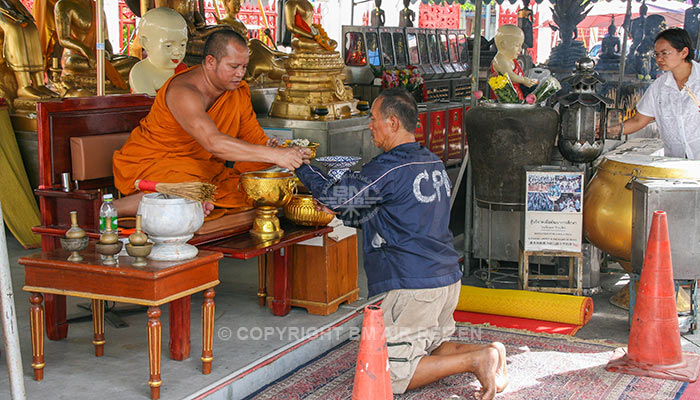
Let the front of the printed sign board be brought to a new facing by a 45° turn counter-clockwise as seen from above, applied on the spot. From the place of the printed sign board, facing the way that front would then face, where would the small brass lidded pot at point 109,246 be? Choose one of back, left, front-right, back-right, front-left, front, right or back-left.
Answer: right

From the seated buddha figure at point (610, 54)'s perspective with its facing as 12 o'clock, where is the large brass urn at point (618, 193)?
The large brass urn is roughly at 12 o'clock from the seated buddha figure.

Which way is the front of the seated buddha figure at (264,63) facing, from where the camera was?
facing the viewer and to the right of the viewer

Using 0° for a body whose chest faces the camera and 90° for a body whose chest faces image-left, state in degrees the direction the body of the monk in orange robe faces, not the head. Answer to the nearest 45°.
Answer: approximately 315°

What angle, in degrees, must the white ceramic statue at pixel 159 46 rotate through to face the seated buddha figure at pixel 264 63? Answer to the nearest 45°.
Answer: approximately 135° to its left

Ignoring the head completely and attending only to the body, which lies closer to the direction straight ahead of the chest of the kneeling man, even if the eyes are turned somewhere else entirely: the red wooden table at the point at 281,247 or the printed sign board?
the red wooden table

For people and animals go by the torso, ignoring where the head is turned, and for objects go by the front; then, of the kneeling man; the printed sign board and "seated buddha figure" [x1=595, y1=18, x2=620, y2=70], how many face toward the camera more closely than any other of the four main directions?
2

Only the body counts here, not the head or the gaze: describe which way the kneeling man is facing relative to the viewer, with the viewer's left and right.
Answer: facing away from the viewer and to the left of the viewer

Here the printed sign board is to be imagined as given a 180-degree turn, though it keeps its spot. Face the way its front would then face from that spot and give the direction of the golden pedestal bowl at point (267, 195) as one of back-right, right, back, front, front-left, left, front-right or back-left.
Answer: back-left

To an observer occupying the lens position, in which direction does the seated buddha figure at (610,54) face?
facing the viewer

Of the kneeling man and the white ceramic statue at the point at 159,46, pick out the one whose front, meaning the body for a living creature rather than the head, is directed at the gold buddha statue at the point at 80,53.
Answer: the kneeling man
